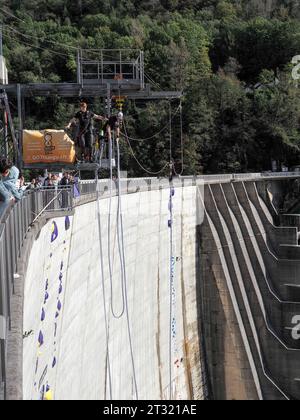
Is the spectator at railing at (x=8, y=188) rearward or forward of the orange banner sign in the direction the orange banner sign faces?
forward

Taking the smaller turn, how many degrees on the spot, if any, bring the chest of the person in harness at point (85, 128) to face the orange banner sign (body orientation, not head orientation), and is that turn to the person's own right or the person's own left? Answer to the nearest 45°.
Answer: approximately 135° to the person's own right

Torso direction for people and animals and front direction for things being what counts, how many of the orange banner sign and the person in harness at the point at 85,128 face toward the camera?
2

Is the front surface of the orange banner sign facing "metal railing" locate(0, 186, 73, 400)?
yes

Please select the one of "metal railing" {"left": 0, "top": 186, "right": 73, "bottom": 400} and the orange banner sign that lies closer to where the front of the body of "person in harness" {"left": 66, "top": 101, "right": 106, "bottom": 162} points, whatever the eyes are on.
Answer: the metal railing

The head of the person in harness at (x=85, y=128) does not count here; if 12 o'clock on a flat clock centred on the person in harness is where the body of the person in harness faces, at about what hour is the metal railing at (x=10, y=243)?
The metal railing is roughly at 12 o'clock from the person in harness.

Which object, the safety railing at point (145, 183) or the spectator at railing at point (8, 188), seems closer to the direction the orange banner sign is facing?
the spectator at railing

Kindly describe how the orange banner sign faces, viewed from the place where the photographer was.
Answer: facing the viewer
